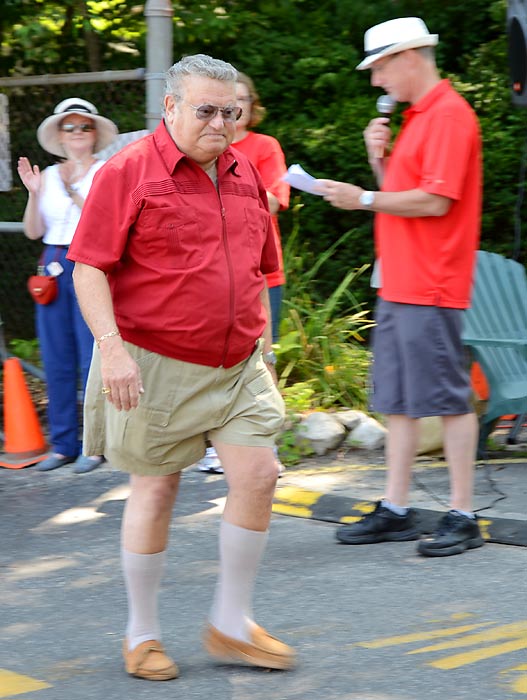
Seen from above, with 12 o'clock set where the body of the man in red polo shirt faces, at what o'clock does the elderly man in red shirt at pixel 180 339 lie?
The elderly man in red shirt is roughly at 10 o'clock from the man in red polo shirt.

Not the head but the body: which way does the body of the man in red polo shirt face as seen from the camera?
to the viewer's left

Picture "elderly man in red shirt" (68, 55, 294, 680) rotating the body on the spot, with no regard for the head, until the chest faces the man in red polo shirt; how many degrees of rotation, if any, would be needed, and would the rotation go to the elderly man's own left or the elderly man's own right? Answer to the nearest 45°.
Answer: approximately 90° to the elderly man's own left

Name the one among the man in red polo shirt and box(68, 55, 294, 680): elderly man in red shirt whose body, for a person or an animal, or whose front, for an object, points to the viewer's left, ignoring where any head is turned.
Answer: the man in red polo shirt

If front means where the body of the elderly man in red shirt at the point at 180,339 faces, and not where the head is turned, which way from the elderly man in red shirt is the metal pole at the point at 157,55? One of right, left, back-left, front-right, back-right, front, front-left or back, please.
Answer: back-left

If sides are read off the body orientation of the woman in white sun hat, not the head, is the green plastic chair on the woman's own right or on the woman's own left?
on the woman's own left

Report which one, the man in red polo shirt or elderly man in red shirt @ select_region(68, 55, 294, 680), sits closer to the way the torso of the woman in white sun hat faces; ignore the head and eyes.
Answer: the elderly man in red shirt

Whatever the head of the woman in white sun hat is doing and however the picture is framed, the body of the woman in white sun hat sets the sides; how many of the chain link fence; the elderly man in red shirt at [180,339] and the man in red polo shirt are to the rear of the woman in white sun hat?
1

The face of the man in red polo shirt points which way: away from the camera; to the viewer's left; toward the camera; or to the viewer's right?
to the viewer's left

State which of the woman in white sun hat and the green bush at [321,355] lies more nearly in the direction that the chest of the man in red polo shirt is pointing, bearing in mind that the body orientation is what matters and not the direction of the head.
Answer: the woman in white sun hat

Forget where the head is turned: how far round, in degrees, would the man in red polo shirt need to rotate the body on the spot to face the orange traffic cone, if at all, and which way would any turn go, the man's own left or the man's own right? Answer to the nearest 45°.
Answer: approximately 45° to the man's own right

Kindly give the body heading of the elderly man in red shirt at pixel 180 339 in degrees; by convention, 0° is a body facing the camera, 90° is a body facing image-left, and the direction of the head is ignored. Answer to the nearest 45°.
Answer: approximately 315°
